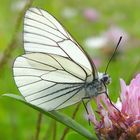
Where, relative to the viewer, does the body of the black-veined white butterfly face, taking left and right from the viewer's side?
facing to the right of the viewer
